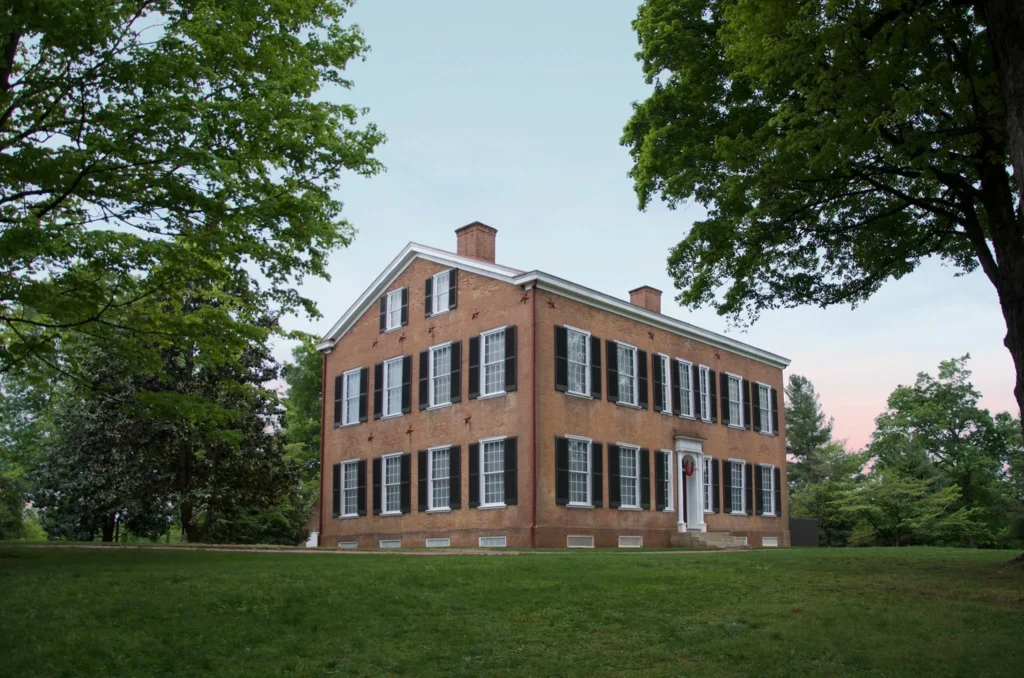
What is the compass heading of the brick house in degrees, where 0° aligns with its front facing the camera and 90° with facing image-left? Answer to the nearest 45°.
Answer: approximately 315°

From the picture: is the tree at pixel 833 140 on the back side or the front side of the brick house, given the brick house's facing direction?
on the front side

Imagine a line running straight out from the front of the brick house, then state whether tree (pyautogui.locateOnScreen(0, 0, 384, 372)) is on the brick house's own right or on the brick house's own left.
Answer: on the brick house's own right
